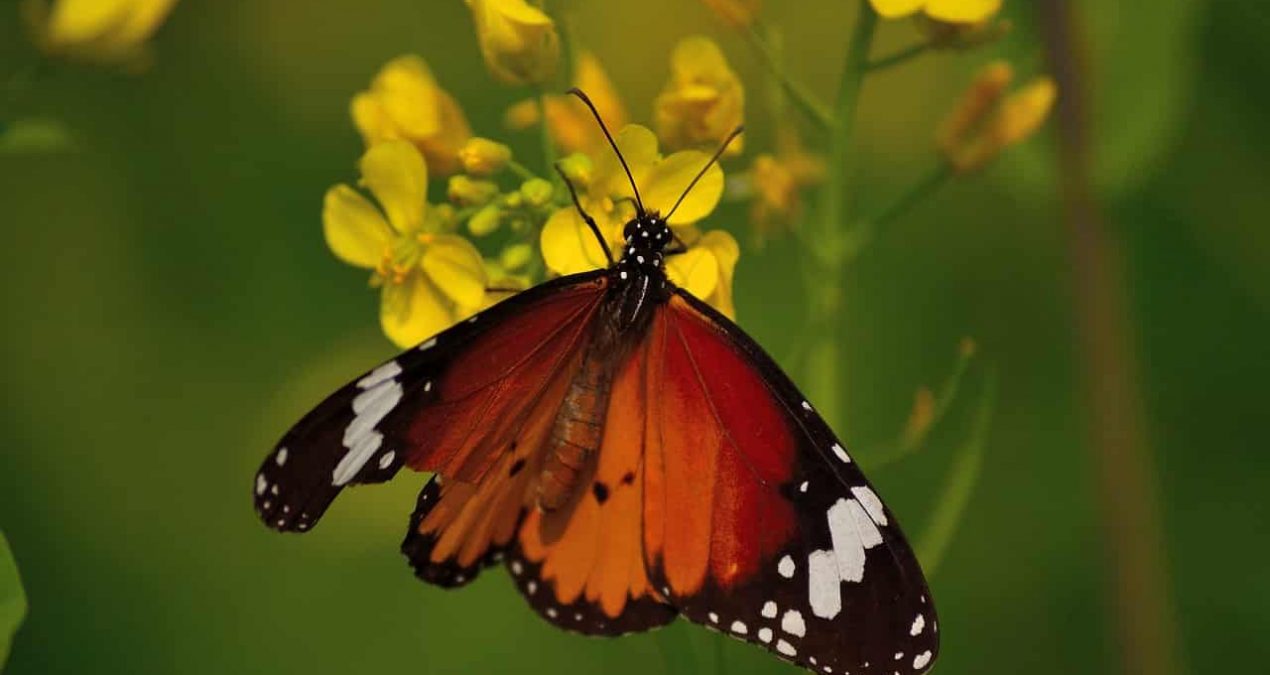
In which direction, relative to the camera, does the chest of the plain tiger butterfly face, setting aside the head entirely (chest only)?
away from the camera

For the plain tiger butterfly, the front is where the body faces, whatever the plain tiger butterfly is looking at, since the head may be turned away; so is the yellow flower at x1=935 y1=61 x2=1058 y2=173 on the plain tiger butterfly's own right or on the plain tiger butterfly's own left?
on the plain tiger butterfly's own right
